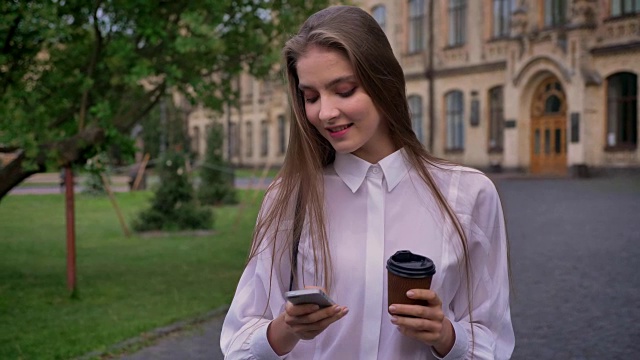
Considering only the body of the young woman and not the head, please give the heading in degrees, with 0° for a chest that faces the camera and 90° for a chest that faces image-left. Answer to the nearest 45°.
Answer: approximately 0°

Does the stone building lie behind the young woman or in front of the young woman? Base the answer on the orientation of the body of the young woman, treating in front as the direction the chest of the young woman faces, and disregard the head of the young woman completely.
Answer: behind

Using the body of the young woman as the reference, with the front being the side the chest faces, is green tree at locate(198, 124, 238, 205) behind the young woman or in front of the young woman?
behind
